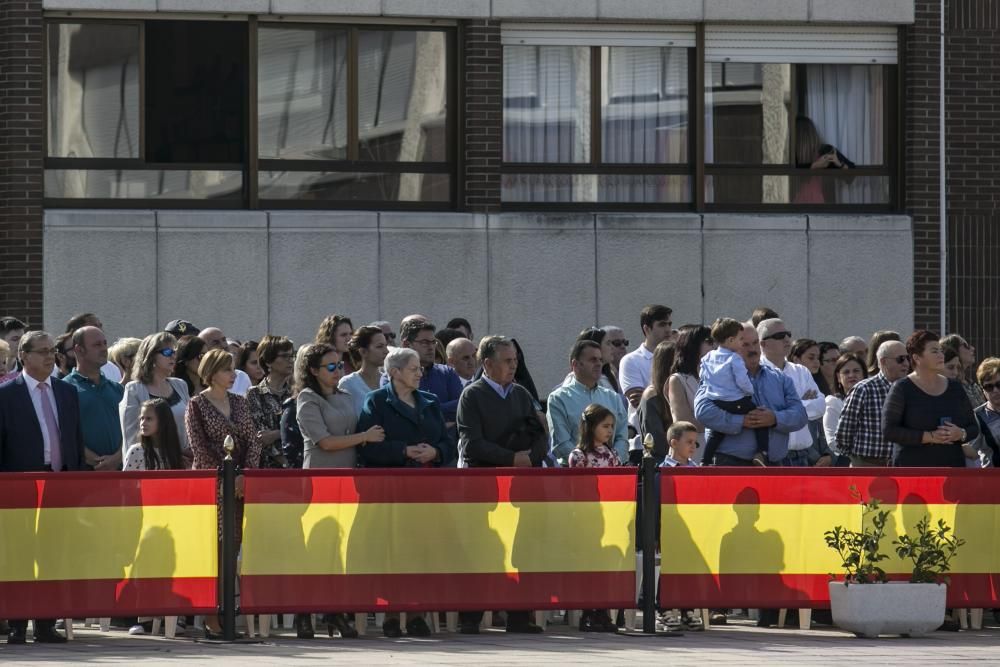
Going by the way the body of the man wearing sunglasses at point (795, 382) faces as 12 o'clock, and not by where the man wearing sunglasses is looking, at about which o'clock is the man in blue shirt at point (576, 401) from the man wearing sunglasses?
The man in blue shirt is roughly at 3 o'clock from the man wearing sunglasses.

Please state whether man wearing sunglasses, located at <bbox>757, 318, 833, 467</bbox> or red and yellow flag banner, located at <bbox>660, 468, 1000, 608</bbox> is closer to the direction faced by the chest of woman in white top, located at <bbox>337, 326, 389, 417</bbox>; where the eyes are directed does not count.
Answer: the red and yellow flag banner

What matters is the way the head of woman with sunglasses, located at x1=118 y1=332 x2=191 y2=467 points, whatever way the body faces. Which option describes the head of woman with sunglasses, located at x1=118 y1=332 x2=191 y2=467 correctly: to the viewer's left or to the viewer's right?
to the viewer's right

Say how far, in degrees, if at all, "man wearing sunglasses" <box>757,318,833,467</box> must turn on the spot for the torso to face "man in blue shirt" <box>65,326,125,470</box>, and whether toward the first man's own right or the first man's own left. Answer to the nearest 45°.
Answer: approximately 135° to the first man's own right

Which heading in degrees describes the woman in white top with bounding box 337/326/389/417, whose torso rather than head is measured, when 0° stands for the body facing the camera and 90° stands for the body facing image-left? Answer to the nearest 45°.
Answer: approximately 315°

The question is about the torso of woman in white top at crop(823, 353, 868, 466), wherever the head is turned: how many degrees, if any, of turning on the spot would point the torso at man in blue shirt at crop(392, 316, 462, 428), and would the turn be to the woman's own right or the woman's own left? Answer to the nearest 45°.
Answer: approximately 135° to the woman's own right

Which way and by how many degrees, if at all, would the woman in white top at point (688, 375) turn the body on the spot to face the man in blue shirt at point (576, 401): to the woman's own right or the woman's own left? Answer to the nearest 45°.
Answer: approximately 135° to the woman's own right

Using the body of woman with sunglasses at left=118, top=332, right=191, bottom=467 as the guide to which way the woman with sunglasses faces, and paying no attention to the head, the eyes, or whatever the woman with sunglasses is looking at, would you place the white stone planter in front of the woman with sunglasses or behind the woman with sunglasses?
in front

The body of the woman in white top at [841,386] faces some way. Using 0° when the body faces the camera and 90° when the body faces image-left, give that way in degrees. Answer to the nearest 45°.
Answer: approximately 315°

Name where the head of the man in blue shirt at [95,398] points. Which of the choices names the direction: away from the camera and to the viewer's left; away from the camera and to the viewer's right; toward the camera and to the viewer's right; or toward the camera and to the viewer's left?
toward the camera and to the viewer's right

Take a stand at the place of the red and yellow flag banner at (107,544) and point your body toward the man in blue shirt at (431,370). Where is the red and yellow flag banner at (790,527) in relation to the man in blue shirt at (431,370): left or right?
right
